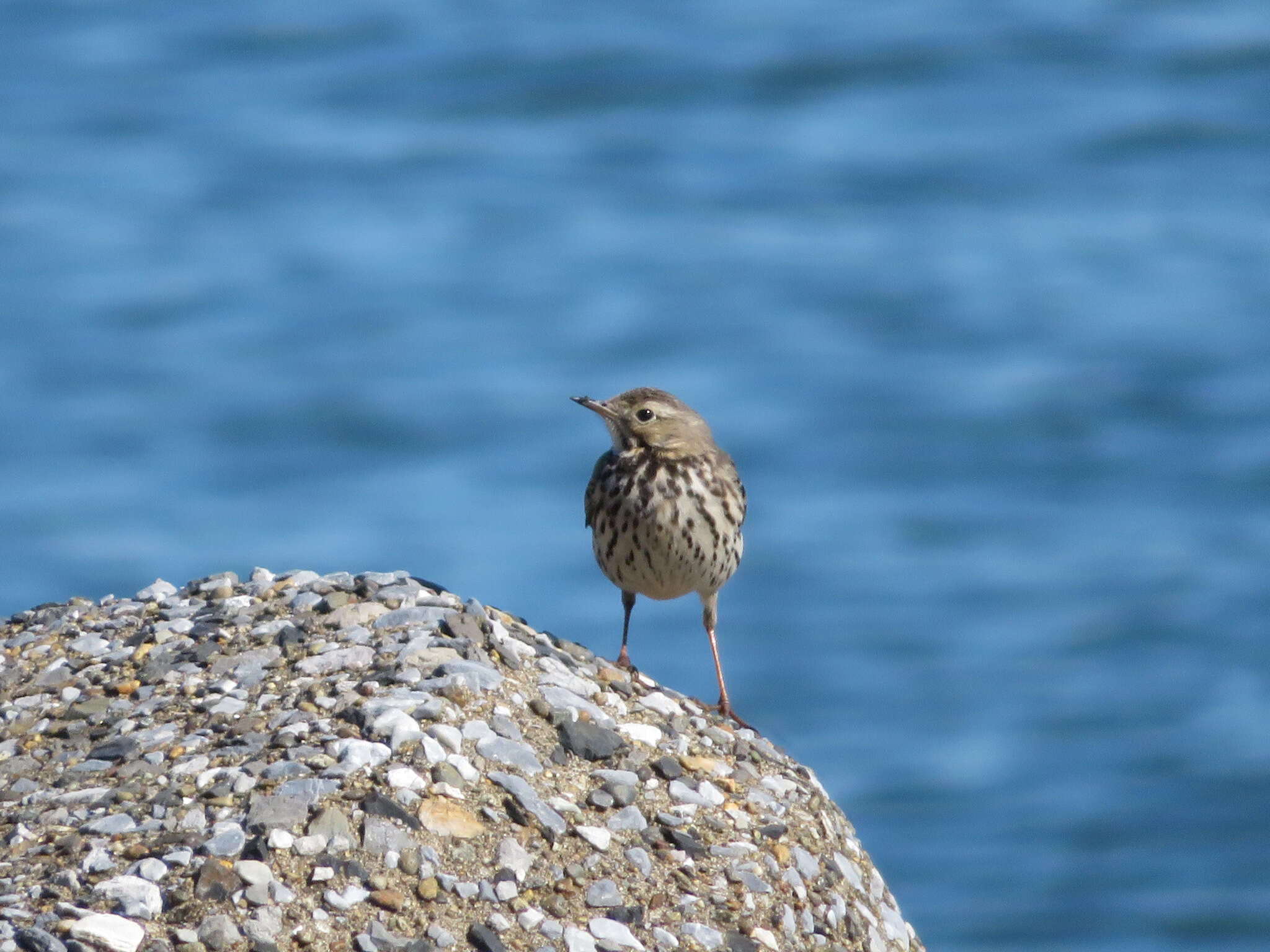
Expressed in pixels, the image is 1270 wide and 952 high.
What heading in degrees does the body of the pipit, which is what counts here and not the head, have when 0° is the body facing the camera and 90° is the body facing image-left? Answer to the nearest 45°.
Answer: approximately 0°
